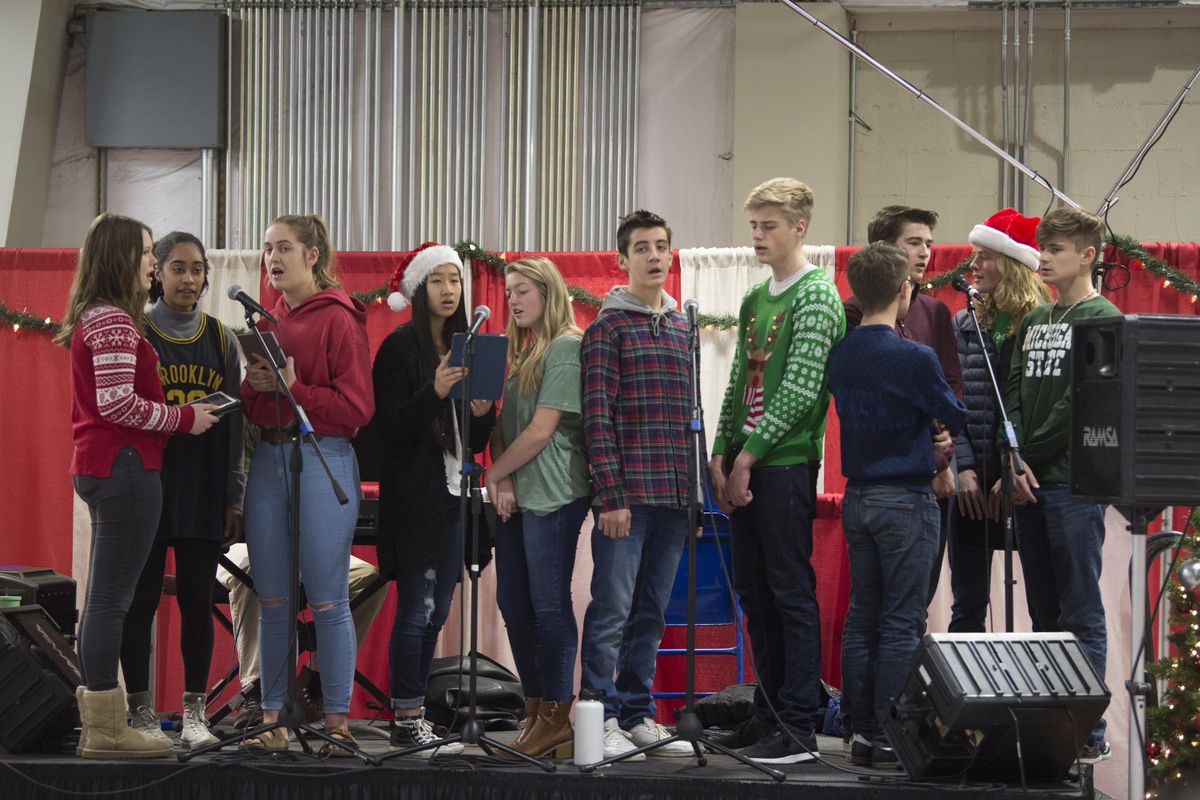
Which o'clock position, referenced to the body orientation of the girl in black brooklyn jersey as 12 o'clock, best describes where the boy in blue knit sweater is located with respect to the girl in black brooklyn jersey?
The boy in blue knit sweater is roughly at 10 o'clock from the girl in black brooklyn jersey.

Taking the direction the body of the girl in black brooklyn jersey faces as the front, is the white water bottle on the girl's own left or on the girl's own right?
on the girl's own left

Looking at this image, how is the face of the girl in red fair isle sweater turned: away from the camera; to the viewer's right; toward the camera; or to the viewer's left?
to the viewer's right

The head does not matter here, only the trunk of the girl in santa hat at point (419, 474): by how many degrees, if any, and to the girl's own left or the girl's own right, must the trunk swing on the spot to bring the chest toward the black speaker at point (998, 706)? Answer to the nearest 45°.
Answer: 0° — they already face it

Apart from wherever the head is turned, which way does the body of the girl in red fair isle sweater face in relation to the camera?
to the viewer's right

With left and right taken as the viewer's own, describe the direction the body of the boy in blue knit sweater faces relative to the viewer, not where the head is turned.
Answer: facing away from the viewer and to the right of the viewer

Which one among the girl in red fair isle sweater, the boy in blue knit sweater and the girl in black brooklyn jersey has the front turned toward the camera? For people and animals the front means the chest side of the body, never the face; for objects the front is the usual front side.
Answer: the girl in black brooklyn jersey

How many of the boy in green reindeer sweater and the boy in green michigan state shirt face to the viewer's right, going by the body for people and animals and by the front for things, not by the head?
0

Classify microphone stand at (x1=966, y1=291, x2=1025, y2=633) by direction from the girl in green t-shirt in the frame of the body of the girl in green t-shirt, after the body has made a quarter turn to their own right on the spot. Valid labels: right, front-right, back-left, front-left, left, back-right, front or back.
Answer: back-right

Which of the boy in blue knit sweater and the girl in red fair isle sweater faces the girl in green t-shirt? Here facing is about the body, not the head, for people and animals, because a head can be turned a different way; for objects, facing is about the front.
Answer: the girl in red fair isle sweater

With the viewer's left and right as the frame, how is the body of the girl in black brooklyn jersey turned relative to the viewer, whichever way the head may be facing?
facing the viewer

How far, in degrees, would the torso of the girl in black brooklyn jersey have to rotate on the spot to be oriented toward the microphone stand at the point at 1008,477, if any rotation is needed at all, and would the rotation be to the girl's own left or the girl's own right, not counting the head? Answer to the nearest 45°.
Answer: approximately 90° to the girl's own left

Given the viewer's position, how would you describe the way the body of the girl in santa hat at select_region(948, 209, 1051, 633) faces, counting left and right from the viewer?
facing the viewer and to the left of the viewer
